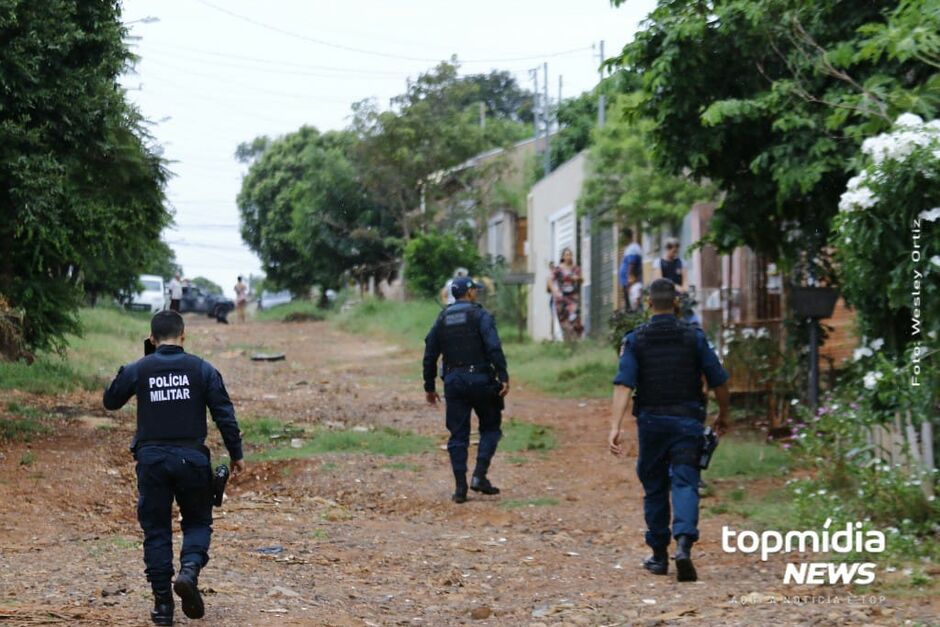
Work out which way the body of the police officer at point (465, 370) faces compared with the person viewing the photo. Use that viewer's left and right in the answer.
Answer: facing away from the viewer and to the right of the viewer

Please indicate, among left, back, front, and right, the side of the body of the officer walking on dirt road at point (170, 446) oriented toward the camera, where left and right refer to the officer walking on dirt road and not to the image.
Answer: back

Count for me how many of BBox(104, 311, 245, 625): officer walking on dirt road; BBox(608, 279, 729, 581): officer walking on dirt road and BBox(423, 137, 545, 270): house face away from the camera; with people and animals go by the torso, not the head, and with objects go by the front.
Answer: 2

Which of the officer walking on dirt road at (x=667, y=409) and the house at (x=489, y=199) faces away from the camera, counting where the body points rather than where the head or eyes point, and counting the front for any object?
the officer walking on dirt road

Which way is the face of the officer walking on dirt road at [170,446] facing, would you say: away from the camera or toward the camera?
away from the camera

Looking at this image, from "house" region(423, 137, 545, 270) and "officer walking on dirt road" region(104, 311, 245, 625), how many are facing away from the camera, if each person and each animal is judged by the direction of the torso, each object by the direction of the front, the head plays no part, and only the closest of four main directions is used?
1

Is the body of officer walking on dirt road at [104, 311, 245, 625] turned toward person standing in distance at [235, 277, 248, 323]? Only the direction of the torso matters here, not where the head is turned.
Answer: yes

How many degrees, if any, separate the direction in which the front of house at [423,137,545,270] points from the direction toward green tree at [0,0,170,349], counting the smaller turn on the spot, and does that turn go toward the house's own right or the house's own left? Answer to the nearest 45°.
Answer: approximately 45° to the house's own left

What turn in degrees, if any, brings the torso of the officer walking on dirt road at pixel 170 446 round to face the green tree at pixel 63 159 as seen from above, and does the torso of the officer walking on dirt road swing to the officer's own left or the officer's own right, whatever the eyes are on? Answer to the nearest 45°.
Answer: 0° — they already face it

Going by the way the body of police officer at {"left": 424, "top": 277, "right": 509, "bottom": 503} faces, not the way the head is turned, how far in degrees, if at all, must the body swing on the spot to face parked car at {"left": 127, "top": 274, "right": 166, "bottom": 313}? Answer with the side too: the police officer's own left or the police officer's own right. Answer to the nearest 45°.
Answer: approximately 45° to the police officer's own left

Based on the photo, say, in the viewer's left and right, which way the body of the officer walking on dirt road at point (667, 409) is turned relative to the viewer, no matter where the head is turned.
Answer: facing away from the viewer
